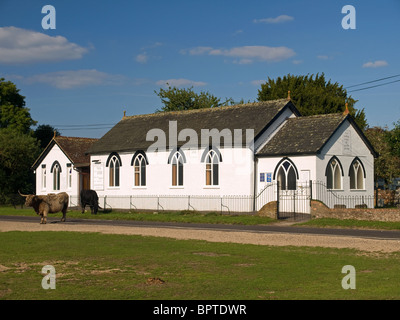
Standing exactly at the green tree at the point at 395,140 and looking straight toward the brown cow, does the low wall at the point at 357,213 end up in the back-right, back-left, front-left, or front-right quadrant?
front-left

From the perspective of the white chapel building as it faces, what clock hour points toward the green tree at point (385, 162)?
The green tree is roughly at 9 o'clock from the white chapel building.

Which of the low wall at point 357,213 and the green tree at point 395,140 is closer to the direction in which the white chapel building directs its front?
the low wall

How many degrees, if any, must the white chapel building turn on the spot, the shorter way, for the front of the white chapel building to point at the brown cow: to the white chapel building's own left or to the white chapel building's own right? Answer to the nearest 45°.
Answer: approximately 90° to the white chapel building's own right

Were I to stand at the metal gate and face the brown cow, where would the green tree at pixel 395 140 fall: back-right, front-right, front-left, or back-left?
back-right

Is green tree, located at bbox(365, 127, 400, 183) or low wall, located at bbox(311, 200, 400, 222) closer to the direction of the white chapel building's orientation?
the low wall

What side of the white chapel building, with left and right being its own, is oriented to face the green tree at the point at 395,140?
left

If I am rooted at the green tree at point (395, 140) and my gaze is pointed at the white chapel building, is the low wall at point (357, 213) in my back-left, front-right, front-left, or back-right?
front-left

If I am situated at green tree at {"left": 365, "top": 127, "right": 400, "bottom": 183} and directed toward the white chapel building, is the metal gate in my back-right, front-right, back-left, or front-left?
front-left
